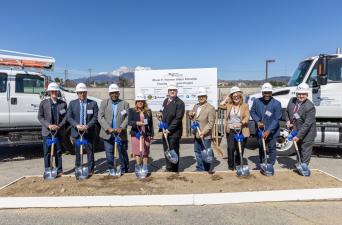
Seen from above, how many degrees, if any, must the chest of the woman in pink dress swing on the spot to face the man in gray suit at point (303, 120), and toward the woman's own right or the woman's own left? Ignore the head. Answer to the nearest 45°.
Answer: approximately 90° to the woman's own left

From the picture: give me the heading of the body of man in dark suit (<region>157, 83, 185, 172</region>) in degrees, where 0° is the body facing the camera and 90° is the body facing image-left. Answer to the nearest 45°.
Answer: approximately 45°

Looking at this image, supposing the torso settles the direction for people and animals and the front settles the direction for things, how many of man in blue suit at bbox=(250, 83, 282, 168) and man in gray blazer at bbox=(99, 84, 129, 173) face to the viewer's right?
0

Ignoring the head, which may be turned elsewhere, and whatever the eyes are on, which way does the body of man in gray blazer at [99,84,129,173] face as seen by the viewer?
toward the camera

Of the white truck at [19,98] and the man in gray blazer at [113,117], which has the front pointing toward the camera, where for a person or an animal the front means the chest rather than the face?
the man in gray blazer

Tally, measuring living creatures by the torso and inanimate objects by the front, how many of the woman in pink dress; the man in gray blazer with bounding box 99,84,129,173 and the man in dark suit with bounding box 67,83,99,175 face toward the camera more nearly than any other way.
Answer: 3

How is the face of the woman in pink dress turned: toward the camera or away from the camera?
toward the camera

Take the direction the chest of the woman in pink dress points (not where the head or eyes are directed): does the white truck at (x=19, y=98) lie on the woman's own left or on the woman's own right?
on the woman's own right

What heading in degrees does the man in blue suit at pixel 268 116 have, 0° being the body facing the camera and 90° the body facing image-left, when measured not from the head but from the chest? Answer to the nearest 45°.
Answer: approximately 0°

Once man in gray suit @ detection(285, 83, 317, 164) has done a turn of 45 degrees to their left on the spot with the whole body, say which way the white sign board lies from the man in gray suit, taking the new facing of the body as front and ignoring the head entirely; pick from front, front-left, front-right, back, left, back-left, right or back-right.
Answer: back-right

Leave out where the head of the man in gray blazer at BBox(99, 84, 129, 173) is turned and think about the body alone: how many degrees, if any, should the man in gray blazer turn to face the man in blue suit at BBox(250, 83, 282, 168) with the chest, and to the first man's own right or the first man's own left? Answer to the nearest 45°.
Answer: approximately 90° to the first man's own left

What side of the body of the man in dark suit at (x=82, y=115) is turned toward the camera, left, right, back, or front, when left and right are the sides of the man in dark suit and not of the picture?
front
